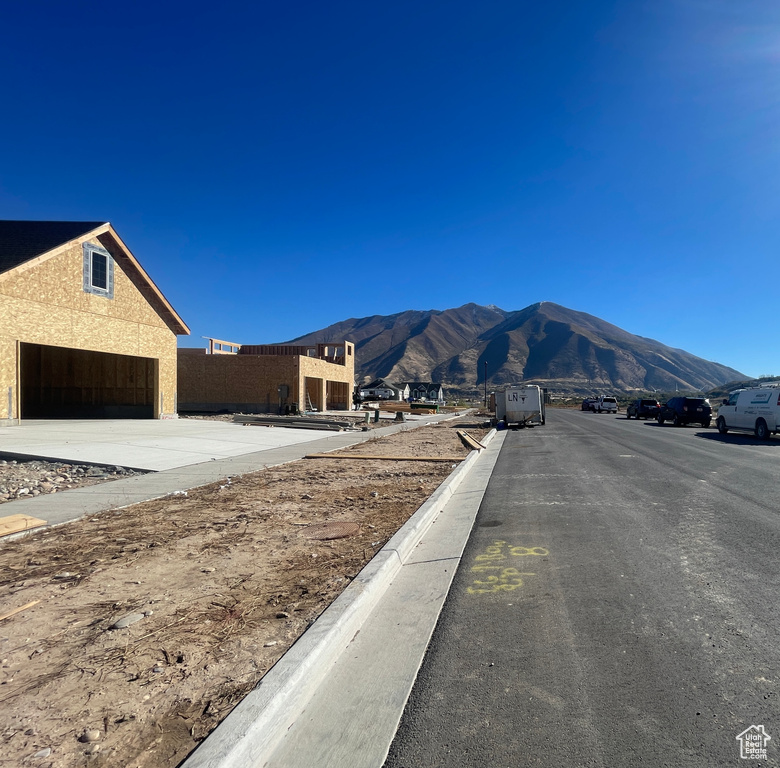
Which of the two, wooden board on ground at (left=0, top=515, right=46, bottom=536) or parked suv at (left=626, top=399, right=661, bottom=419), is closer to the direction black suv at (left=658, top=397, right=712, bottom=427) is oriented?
the parked suv

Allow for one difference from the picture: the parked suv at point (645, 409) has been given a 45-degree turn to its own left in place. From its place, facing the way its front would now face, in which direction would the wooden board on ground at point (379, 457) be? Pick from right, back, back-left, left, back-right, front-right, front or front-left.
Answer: left

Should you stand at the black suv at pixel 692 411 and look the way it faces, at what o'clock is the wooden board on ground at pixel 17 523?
The wooden board on ground is roughly at 8 o'clock from the black suv.

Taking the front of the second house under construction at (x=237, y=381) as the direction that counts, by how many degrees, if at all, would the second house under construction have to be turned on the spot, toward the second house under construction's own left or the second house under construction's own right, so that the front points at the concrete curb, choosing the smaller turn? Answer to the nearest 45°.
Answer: approximately 45° to the second house under construction's own right

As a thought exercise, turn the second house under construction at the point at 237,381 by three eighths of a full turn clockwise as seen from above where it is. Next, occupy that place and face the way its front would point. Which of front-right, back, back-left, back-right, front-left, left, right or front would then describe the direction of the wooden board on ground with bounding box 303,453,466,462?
left

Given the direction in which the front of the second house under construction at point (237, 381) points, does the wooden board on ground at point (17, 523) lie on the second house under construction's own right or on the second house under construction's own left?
on the second house under construction's own right

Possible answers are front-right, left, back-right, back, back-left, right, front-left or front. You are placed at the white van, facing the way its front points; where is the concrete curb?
back-left

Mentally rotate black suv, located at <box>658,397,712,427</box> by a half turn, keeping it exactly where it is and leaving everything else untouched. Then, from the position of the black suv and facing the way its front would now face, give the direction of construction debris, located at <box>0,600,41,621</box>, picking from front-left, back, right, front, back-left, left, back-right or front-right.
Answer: front-right

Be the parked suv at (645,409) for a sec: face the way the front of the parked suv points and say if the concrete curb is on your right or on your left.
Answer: on your left

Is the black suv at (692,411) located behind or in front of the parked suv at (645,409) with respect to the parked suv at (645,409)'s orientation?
behind

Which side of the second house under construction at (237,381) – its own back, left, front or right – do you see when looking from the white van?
front

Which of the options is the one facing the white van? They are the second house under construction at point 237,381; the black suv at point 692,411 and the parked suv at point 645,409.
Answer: the second house under construction

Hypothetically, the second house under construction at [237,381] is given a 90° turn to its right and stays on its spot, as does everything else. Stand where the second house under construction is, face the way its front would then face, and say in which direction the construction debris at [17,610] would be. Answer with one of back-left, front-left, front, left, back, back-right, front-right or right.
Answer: front-left

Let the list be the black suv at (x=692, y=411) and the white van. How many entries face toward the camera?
0

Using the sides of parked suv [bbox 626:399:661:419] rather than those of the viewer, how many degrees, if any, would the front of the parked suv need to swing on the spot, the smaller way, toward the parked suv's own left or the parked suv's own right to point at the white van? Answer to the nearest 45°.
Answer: approximately 135° to the parked suv's own left

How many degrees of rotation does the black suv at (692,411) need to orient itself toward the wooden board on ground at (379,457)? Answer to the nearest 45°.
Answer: approximately 135° to its left

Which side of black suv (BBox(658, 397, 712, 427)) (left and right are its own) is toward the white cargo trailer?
left

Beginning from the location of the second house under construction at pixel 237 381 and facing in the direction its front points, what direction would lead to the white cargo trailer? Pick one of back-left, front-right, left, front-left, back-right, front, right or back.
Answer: front

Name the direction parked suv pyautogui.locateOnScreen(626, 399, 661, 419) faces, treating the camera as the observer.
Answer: facing away from the viewer and to the left of the viewer
